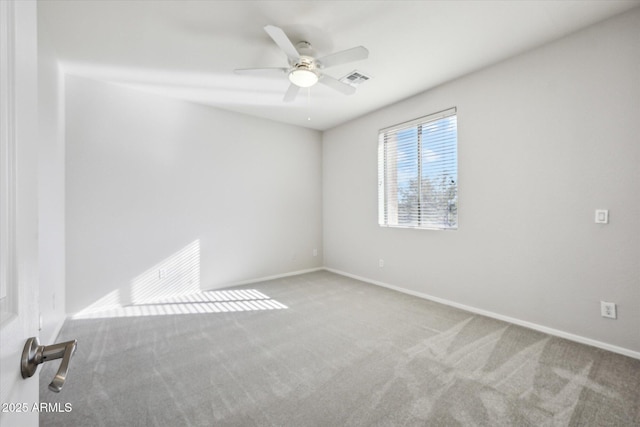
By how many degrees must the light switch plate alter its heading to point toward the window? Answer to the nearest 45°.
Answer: approximately 90° to its right

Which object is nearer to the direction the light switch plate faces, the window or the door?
the door

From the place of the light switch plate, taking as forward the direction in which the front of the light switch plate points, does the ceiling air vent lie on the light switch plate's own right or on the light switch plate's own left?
on the light switch plate's own right

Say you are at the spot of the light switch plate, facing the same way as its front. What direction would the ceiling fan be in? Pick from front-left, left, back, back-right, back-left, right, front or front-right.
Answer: front-right

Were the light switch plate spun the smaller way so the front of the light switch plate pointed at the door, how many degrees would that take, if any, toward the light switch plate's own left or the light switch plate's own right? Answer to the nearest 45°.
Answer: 0° — it already faces it

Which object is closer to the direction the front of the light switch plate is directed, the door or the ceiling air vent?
the door
